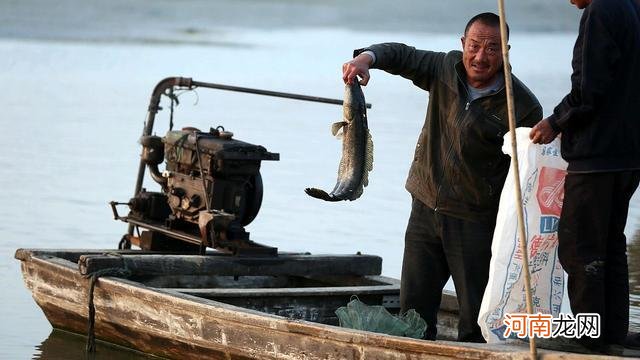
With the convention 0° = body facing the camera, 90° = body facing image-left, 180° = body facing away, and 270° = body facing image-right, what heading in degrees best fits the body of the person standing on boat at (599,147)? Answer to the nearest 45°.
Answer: approximately 90°
